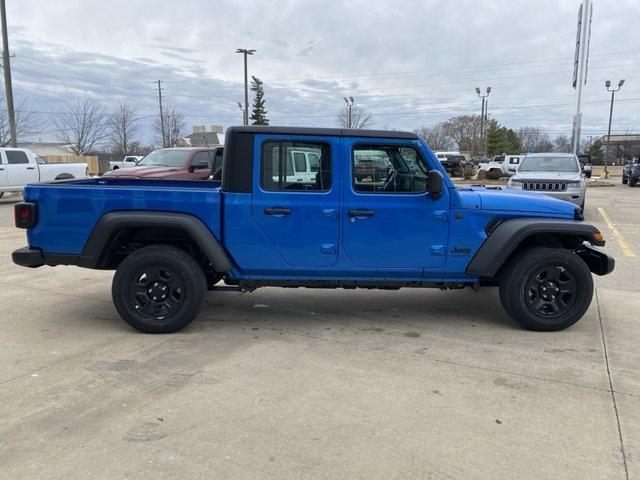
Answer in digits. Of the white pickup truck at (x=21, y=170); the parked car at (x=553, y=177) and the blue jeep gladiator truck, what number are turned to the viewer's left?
1

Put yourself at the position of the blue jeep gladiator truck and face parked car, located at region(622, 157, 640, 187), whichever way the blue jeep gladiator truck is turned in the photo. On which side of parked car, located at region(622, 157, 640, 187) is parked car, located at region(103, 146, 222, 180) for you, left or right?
left

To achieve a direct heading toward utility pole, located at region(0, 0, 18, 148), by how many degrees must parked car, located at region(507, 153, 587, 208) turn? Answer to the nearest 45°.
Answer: approximately 90° to its right

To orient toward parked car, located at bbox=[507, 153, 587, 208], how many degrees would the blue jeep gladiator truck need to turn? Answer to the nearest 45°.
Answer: approximately 45° to its left

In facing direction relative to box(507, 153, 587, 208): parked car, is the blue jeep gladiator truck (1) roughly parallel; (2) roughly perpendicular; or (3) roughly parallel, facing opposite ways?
roughly perpendicular

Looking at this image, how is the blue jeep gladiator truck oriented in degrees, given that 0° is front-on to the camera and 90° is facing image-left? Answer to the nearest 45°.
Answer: approximately 270°

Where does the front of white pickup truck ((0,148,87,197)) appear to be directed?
to the viewer's left

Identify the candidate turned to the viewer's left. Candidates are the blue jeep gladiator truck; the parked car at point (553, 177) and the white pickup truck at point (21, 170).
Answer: the white pickup truck

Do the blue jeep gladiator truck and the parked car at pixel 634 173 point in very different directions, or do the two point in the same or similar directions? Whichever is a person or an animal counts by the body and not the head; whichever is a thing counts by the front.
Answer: very different directions

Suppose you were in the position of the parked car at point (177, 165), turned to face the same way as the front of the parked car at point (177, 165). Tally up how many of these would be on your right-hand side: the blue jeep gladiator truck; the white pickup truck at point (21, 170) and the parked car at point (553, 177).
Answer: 1
